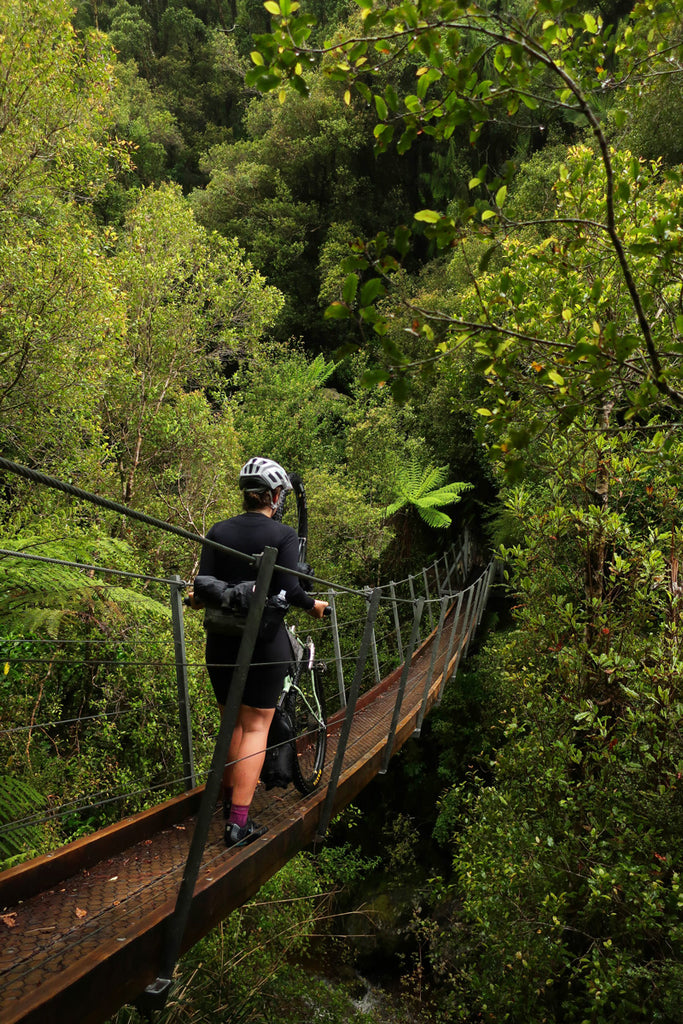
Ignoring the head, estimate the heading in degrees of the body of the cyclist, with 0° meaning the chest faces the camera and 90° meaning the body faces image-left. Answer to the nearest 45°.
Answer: approximately 225°

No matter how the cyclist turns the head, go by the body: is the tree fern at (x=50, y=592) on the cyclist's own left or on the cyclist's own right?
on the cyclist's own left
